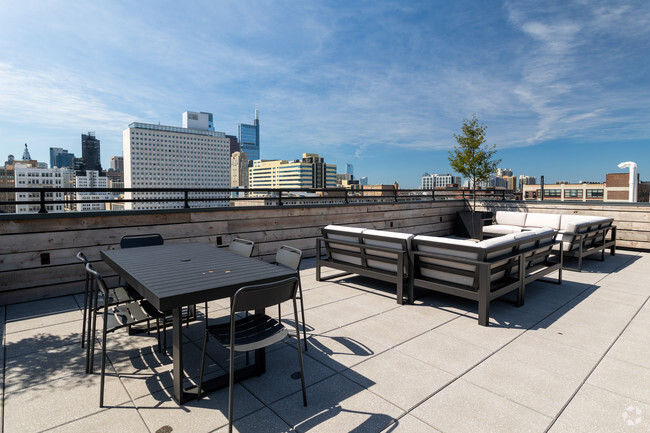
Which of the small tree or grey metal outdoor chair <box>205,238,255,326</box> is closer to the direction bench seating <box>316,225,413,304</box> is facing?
the small tree

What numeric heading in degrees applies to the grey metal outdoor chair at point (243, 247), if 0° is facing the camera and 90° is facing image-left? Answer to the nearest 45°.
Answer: approximately 45°

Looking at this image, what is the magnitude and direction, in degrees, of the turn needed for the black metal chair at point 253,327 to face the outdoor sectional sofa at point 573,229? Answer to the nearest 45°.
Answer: approximately 90° to its right

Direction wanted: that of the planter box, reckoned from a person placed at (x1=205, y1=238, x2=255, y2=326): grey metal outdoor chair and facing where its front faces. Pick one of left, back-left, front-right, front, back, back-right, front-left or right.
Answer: back

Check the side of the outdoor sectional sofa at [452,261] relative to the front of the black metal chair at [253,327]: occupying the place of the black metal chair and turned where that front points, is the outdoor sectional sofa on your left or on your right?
on your right

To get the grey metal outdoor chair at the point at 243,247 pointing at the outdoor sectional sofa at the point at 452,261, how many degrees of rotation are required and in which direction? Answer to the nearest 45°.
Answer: approximately 135° to its left

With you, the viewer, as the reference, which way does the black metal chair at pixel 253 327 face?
facing away from the viewer and to the left of the viewer

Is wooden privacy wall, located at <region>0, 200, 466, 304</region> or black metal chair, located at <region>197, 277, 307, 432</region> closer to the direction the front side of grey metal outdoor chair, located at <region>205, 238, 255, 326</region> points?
the black metal chair

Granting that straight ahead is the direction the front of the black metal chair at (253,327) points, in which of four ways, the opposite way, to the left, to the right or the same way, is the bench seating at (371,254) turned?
to the right

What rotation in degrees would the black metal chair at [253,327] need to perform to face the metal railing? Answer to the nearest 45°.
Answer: approximately 45° to its right
